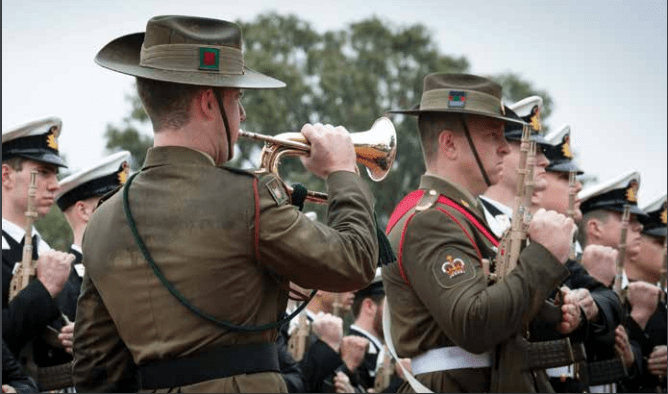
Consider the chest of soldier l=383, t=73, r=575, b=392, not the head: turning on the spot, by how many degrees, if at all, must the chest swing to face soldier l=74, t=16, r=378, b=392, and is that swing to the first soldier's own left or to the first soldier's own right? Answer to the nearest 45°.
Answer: approximately 135° to the first soldier's own right

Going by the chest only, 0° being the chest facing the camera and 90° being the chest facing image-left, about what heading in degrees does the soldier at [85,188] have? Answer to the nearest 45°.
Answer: approximately 270°

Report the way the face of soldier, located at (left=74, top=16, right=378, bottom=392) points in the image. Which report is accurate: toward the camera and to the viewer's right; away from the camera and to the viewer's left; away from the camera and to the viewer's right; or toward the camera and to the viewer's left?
away from the camera and to the viewer's right

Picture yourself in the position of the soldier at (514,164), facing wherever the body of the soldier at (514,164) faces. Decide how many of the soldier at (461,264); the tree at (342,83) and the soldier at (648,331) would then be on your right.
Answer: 1
